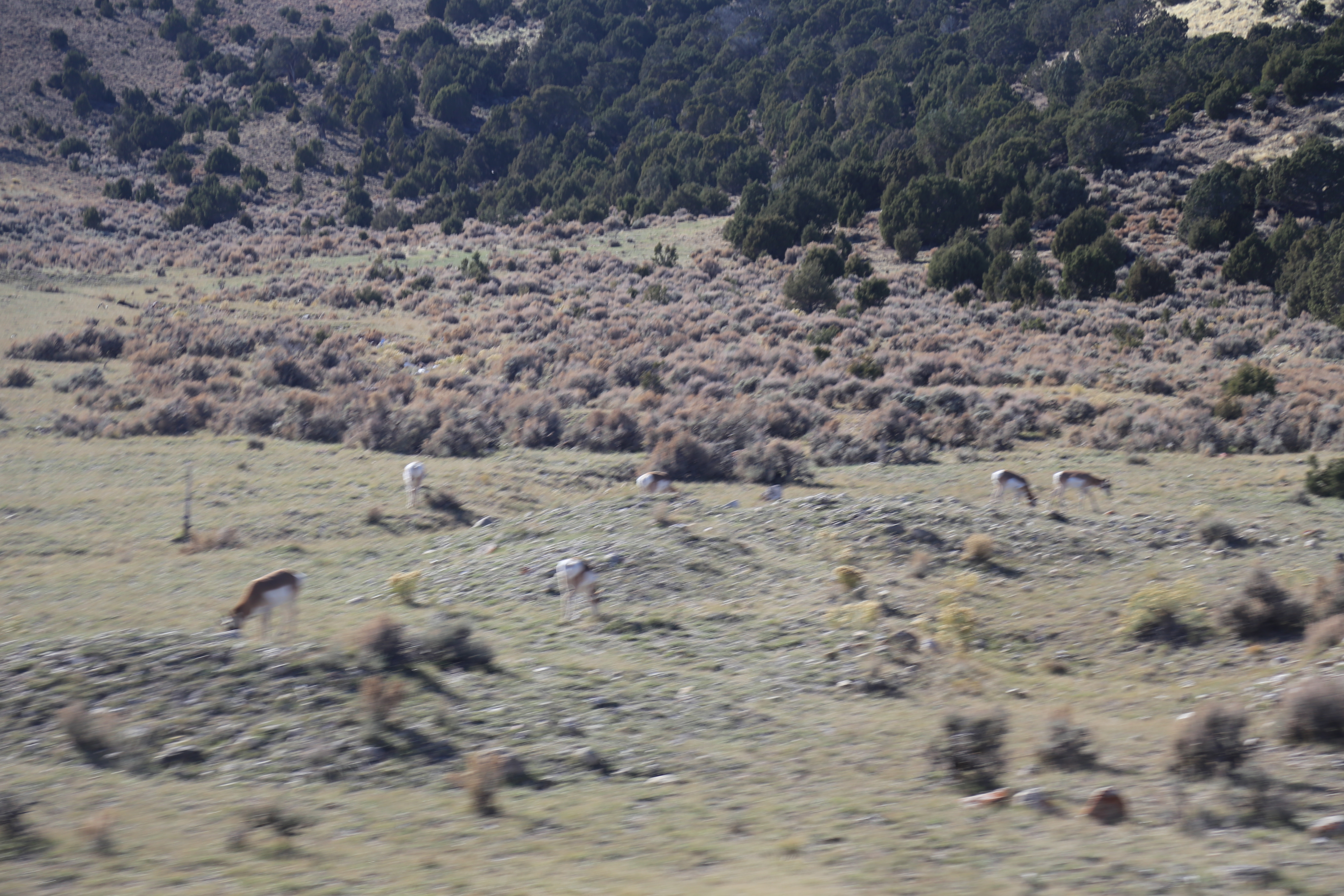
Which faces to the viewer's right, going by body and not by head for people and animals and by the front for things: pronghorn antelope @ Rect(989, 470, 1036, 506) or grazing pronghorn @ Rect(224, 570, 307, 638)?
the pronghorn antelope

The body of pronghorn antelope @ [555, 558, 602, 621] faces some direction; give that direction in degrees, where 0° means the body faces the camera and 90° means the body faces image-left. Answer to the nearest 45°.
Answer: approximately 225°

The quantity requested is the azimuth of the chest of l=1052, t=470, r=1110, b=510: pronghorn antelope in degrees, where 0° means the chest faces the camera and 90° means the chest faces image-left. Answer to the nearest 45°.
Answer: approximately 270°

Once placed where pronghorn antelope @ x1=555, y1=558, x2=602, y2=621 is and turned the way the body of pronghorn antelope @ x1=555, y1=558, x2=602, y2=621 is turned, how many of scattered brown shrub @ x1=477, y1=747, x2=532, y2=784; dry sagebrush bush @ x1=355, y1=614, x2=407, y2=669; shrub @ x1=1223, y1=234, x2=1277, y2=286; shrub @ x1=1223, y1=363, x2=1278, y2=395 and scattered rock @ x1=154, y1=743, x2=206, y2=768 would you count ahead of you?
2

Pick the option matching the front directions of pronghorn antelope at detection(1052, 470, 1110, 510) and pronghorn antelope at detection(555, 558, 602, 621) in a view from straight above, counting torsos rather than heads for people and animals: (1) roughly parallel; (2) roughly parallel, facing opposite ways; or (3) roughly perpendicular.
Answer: roughly perpendicular

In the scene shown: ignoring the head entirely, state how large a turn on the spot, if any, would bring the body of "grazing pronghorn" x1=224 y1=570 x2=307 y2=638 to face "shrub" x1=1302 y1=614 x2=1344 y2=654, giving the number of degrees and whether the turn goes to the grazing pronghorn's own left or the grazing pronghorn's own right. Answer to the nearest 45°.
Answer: approximately 135° to the grazing pronghorn's own left

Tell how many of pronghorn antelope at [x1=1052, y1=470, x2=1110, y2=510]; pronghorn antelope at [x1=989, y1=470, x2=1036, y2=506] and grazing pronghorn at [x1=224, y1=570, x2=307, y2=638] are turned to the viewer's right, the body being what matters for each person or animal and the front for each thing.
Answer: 2

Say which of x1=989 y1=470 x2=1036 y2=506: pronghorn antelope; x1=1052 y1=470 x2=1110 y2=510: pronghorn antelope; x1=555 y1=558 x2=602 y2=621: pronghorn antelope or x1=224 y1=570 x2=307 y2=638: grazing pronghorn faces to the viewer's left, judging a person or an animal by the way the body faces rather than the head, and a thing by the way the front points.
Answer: the grazing pronghorn

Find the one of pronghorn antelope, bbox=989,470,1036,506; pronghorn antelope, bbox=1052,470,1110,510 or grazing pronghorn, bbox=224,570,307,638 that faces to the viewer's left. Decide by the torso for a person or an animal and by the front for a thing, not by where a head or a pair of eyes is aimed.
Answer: the grazing pronghorn

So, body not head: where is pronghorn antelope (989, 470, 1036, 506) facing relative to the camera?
to the viewer's right

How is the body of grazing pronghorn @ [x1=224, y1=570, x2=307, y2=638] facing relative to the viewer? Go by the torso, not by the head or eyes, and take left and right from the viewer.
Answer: facing to the left of the viewer

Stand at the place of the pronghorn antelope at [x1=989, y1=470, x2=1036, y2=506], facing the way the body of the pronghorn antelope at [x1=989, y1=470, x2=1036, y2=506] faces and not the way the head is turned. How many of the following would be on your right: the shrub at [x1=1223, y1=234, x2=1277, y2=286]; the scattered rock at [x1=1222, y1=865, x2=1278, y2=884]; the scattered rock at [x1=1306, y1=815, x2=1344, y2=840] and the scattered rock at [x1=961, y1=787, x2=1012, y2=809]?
3

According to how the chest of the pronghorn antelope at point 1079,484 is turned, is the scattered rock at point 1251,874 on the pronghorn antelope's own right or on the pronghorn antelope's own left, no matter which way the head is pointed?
on the pronghorn antelope's own right

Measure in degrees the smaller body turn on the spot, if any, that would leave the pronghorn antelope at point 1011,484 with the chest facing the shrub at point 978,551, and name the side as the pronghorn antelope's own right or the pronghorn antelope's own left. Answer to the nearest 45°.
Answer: approximately 90° to the pronghorn antelope's own right

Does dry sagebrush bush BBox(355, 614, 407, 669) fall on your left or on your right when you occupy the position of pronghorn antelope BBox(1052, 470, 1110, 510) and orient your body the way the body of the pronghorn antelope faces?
on your right

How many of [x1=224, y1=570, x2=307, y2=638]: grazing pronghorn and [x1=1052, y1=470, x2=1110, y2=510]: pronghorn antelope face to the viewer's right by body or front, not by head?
1

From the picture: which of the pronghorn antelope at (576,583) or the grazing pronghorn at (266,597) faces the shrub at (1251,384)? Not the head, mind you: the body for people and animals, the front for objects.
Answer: the pronghorn antelope
